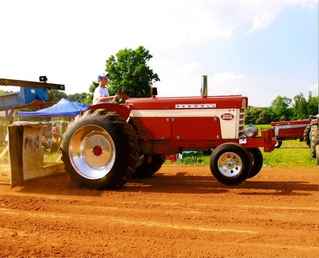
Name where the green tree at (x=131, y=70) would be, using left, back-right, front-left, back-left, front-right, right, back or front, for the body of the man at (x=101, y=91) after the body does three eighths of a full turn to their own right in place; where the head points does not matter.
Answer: back-right

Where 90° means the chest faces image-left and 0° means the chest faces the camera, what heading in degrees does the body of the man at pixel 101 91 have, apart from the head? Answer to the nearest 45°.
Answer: approximately 270°

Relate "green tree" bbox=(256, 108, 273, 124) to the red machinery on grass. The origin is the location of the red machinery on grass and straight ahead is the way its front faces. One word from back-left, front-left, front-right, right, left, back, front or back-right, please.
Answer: right

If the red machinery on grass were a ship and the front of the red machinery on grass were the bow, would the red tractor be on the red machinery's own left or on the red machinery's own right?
on the red machinery's own left

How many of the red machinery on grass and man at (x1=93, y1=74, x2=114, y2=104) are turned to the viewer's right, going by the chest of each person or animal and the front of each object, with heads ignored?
1

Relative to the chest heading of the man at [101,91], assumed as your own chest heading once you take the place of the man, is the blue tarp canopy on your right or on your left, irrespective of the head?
on your left

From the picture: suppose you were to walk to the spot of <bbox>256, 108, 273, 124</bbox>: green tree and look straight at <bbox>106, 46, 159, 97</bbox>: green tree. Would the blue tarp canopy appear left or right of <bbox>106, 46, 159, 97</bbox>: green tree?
left

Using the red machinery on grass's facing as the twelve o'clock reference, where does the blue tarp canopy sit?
The blue tarp canopy is roughly at 11 o'clock from the red machinery on grass.

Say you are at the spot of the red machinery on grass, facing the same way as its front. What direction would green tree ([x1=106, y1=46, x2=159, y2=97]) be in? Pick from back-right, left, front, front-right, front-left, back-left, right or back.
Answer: front-right
